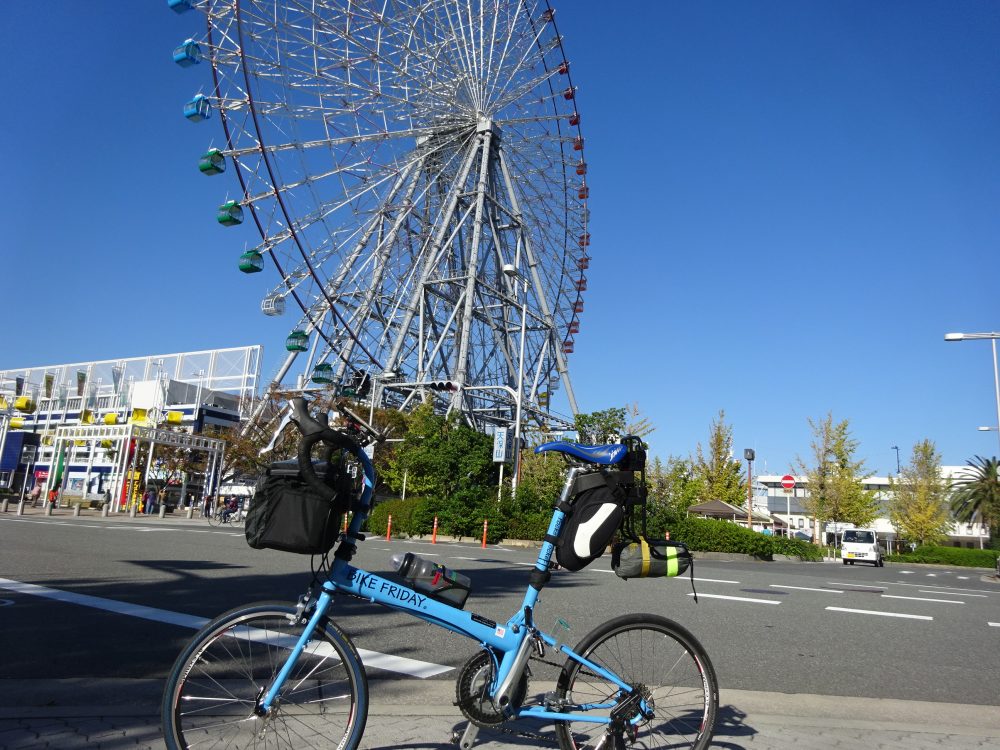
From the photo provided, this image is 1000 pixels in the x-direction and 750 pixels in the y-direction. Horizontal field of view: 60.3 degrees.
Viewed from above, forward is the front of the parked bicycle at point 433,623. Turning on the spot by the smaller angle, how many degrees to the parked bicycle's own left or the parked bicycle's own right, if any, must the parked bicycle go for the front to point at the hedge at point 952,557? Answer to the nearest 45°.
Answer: approximately 135° to the parked bicycle's own right

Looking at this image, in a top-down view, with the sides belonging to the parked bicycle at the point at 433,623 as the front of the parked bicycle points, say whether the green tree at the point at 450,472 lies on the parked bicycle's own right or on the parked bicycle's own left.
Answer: on the parked bicycle's own right

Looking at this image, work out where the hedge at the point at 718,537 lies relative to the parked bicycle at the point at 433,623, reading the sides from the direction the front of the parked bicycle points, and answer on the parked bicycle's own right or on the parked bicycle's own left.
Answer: on the parked bicycle's own right

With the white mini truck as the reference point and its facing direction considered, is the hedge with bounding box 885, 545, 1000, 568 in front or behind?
behind

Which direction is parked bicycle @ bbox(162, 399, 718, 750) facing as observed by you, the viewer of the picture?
facing to the left of the viewer

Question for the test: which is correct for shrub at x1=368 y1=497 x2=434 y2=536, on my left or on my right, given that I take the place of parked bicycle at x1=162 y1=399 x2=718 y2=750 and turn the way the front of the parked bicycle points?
on my right

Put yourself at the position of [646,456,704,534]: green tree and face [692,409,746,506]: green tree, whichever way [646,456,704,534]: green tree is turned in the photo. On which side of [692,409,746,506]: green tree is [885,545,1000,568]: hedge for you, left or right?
right

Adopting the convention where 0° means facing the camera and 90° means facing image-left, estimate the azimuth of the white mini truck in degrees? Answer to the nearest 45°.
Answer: approximately 0°

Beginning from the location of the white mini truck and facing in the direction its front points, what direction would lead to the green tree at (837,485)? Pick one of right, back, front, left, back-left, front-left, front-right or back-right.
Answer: back

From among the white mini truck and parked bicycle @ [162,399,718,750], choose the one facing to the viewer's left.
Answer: the parked bicycle
